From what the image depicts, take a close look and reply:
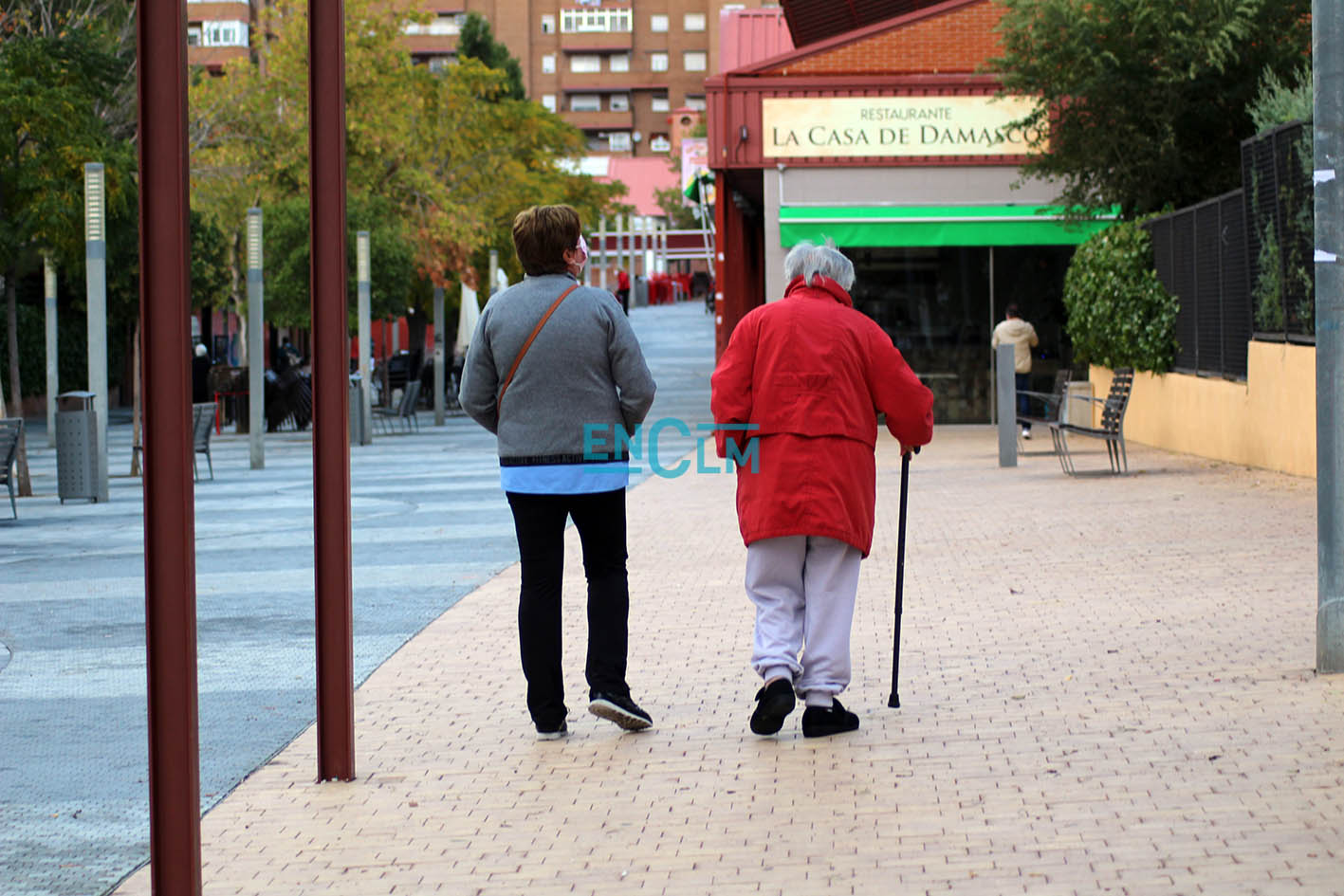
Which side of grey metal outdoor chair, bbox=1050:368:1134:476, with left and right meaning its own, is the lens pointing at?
left

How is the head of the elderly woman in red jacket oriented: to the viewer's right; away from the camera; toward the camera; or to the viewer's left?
away from the camera

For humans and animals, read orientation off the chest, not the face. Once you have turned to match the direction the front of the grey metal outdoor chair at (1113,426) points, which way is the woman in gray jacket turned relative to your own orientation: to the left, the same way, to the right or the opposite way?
to the right

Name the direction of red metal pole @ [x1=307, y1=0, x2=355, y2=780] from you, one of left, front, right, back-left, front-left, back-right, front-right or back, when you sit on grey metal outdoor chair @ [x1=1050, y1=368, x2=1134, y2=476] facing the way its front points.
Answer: left

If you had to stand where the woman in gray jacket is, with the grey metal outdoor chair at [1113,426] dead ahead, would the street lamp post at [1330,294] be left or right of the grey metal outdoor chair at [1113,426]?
right

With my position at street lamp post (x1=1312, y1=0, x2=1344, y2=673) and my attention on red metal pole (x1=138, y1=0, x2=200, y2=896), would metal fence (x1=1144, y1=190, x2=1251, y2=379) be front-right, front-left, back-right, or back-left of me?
back-right

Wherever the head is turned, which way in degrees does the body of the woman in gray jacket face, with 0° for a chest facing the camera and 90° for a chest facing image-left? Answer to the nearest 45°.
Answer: approximately 180°

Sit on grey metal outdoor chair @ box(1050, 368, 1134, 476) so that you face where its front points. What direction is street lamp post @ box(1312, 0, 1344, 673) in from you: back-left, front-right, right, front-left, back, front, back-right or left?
left

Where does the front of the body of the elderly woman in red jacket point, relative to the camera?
away from the camera
